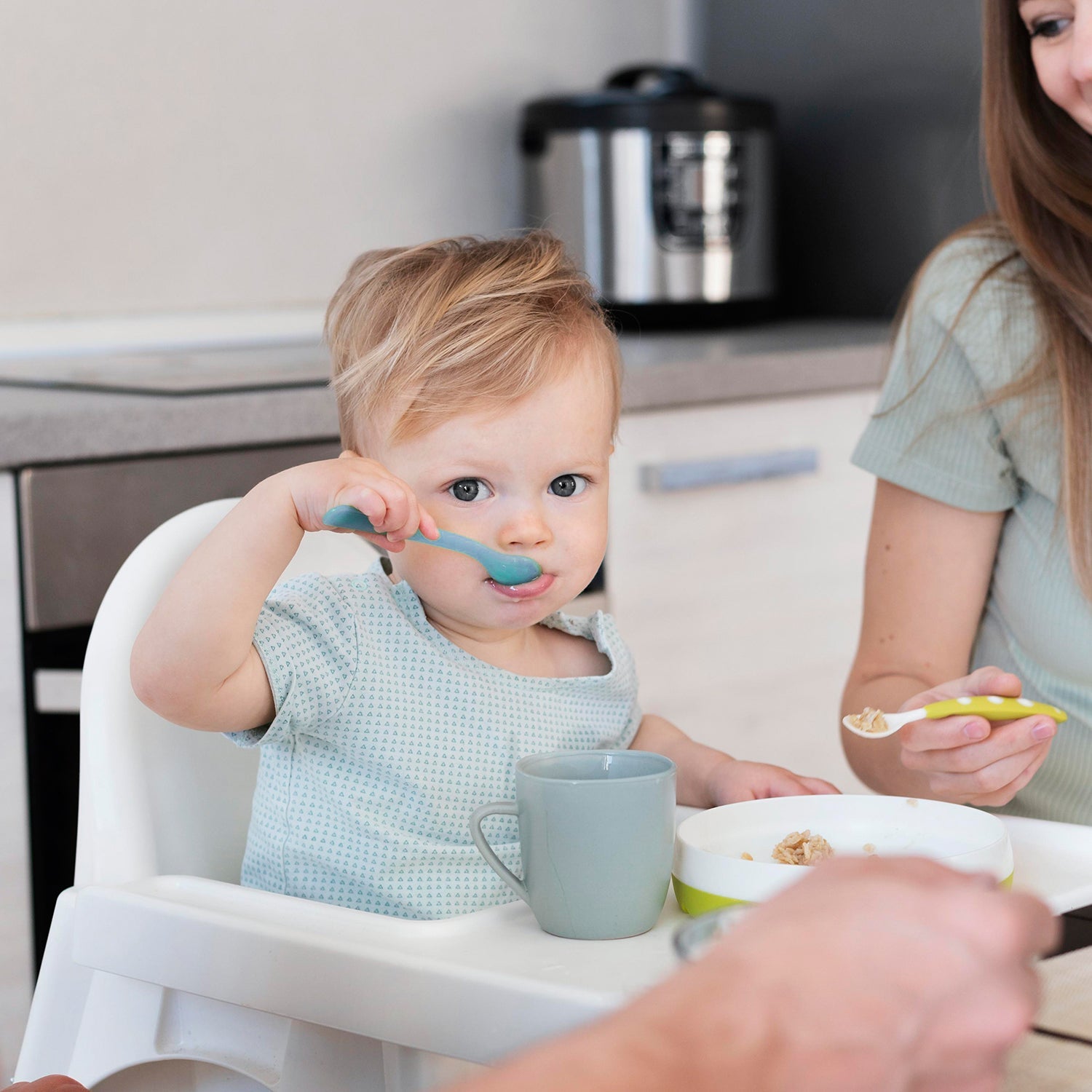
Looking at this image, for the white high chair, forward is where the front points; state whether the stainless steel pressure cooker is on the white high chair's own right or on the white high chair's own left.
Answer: on the white high chair's own left

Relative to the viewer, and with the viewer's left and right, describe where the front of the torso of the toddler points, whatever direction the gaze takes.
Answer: facing the viewer and to the right of the viewer

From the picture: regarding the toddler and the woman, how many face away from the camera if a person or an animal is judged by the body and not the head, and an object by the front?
0

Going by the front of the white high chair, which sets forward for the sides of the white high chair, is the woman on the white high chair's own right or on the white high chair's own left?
on the white high chair's own left

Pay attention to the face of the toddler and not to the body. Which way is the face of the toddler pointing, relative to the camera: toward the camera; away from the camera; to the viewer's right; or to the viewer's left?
toward the camera

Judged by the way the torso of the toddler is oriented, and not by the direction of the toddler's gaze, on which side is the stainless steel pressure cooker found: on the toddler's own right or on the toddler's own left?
on the toddler's own left

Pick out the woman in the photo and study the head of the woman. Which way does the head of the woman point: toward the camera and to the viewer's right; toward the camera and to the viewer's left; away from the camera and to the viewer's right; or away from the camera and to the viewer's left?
toward the camera and to the viewer's left
